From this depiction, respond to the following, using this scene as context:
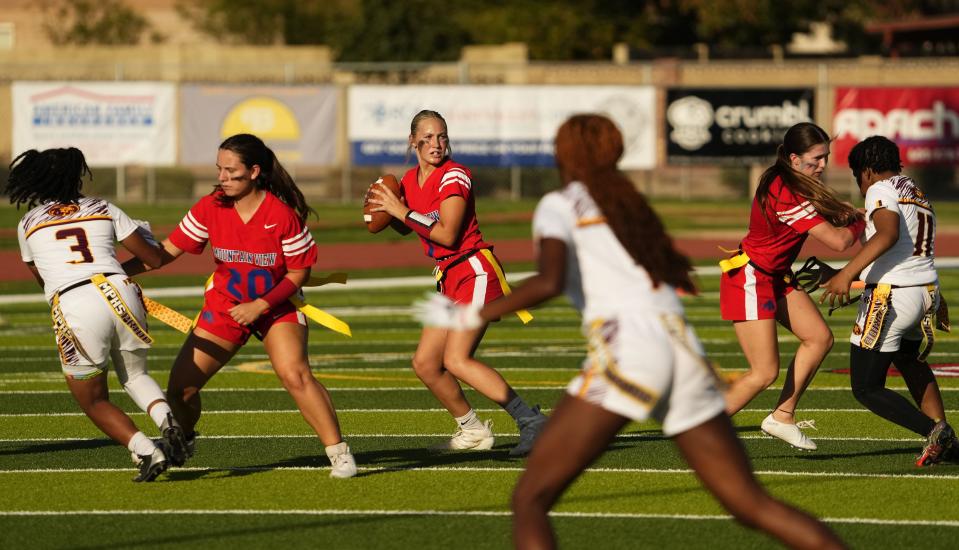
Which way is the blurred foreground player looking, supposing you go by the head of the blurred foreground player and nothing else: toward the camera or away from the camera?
away from the camera

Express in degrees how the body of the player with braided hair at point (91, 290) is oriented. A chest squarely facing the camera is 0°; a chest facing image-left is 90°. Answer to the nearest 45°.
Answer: approximately 180°

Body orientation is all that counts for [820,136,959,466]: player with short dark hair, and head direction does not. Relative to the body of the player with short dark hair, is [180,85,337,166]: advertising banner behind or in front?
in front

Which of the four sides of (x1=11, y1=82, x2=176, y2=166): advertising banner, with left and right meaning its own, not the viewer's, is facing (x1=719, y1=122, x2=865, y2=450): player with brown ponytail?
front

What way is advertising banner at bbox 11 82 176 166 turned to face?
toward the camera

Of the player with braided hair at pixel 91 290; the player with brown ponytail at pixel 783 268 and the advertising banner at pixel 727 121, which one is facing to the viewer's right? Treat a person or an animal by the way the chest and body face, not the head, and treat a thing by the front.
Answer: the player with brown ponytail

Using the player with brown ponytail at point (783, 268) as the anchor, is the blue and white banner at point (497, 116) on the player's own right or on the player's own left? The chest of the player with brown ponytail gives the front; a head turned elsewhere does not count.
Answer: on the player's own left

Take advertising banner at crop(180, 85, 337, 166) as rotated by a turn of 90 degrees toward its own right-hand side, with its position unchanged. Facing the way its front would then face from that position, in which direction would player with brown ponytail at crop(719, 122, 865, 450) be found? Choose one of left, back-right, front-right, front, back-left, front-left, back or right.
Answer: left

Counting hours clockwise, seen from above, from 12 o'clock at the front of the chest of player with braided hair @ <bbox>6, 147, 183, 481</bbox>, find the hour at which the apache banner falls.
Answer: The apache banner is roughly at 1 o'clock from the player with braided hair.

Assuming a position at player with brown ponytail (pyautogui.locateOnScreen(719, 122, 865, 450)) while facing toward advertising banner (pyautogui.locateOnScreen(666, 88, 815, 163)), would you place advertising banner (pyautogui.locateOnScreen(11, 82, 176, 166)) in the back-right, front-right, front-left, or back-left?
front-left

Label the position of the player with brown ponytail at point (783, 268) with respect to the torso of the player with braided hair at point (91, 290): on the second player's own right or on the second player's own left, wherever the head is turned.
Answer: on the second player's own right

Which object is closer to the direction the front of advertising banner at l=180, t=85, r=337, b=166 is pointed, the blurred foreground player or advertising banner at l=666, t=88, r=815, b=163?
the blurred foreground player

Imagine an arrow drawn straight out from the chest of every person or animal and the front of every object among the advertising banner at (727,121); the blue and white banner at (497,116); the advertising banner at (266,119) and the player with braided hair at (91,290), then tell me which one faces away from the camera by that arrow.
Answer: the player with braided hair

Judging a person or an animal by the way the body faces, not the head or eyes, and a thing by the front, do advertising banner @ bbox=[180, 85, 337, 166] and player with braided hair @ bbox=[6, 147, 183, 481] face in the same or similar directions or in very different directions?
very different directions

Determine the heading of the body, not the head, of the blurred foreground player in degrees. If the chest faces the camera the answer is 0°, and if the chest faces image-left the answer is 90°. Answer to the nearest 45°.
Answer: approximately 135°

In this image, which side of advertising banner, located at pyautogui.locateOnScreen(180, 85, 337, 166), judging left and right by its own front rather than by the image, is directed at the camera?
front

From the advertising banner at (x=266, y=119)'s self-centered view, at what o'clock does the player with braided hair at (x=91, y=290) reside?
The player with braided hair is roughly at 12 o'clock from the advertising banner.
